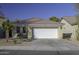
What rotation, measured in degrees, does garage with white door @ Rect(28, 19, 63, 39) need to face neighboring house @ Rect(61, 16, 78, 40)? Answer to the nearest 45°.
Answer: approximately 90° to its left

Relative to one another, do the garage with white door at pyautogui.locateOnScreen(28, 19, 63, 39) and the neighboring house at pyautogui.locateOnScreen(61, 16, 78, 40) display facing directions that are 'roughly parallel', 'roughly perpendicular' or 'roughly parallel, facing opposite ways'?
roughly parallel

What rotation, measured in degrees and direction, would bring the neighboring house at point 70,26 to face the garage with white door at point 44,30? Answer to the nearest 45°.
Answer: approximately 90° to its right

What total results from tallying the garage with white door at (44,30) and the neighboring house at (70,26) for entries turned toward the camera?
2

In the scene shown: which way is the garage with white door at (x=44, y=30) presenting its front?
toward the camera

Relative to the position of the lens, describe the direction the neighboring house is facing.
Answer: facing the viewer

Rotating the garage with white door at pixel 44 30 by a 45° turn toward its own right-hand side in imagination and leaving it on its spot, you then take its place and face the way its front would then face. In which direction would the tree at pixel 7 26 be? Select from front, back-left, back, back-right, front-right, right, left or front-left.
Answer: front-right
